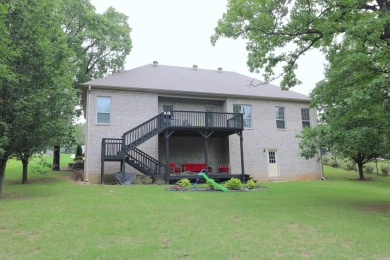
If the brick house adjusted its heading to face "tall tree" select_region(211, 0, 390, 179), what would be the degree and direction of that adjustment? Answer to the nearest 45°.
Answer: approximately 135° to its right

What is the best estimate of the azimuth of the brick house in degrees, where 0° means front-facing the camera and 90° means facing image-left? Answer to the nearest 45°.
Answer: approximately 180°

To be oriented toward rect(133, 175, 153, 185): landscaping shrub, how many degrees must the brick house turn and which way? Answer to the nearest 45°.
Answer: approximately 135° to its left

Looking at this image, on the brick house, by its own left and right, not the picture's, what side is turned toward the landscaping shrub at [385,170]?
right
